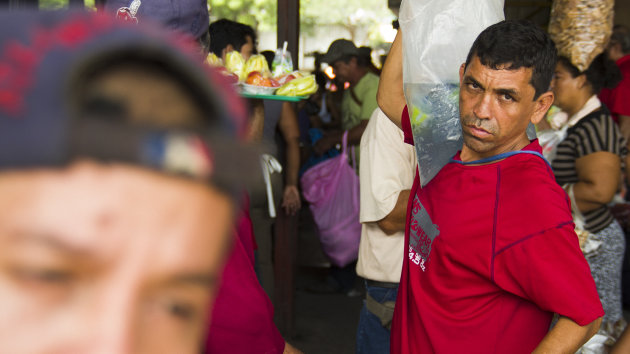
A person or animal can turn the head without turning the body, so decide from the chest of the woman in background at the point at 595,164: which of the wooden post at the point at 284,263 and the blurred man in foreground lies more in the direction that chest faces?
the wooden post

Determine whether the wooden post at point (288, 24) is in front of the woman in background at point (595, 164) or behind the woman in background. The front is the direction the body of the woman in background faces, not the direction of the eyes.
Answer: in front

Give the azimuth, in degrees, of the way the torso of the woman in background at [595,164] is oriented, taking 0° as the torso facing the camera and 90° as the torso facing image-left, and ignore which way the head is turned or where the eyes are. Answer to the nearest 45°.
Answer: approximately 90°

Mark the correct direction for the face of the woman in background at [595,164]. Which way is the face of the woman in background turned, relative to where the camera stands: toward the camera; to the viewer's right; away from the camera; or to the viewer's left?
to the viewer's left

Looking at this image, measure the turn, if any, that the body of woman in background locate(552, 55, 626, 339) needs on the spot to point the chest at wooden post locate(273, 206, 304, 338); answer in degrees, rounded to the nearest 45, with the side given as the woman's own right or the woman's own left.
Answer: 0° — they already face it

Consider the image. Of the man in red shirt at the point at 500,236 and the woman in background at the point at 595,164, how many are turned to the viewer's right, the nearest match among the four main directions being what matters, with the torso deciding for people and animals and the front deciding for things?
0

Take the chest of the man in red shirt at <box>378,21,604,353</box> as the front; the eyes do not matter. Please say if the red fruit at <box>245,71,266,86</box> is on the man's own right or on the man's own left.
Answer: on the man's own right

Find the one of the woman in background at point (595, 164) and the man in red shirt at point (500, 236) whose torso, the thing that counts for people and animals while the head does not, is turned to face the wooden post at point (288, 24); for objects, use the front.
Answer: the woman in background

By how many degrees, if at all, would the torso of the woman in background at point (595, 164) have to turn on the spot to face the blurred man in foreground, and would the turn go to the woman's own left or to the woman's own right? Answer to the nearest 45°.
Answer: approximately 90° to the woman's own left

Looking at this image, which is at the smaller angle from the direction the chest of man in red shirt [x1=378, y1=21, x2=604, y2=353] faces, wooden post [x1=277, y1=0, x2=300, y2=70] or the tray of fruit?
the tray of fruit

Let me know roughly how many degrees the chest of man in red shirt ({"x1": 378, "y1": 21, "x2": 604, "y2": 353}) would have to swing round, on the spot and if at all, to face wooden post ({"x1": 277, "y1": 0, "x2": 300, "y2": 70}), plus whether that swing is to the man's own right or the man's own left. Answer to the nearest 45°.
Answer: approximately 90° to the man's own right

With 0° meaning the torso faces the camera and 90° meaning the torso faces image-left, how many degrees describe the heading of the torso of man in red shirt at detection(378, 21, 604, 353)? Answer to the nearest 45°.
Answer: approximately 45°

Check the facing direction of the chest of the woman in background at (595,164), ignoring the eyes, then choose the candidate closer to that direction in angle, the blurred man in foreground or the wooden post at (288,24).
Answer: the wooden post
